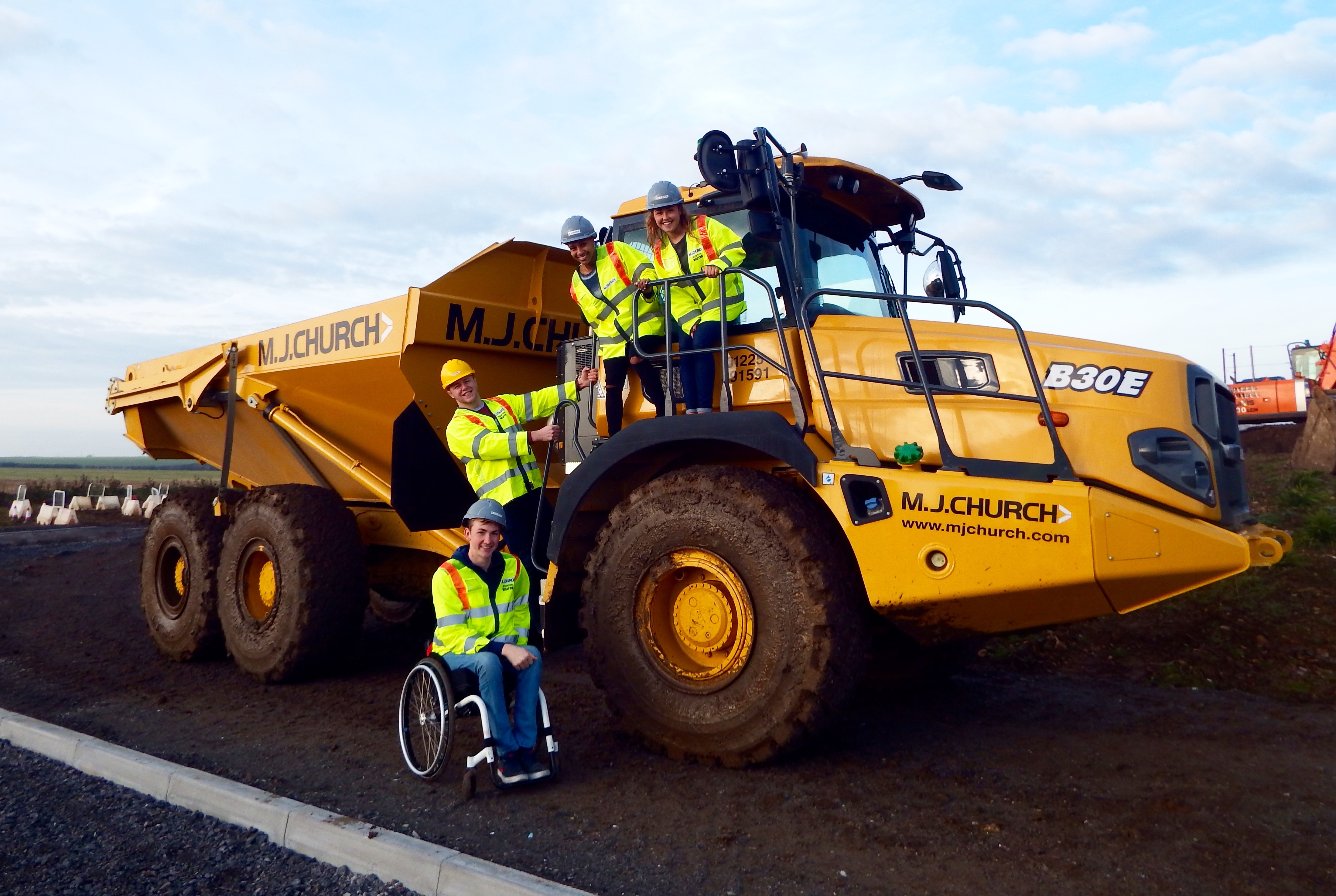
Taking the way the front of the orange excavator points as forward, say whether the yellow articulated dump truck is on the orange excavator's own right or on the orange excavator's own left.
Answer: on the orange excavator's own right

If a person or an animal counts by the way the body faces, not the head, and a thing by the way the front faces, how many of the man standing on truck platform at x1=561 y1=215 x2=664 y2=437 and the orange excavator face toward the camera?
1

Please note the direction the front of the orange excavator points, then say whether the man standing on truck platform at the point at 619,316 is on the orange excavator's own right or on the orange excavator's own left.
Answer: on the orange excavator's own right

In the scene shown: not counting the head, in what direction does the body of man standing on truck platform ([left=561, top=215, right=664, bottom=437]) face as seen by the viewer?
toward the camera

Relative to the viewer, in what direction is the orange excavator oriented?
to the viewer's right

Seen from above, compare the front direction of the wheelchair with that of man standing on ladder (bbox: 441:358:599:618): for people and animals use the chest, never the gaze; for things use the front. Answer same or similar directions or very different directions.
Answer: same or similar directions

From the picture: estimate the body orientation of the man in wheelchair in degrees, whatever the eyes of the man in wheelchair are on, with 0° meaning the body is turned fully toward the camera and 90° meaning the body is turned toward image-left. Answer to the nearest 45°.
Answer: approximately 315°

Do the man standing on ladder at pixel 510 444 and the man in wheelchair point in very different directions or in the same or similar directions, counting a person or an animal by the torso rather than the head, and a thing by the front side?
same or similar directions

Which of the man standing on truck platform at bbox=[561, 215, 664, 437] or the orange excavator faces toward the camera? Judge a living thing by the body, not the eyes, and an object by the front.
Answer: the man standing on truck platform
